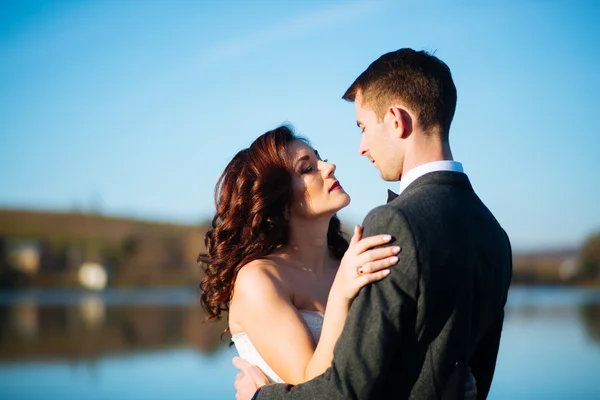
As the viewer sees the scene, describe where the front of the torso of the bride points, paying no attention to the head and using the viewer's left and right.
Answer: facing the viewer and to the right of the viewer

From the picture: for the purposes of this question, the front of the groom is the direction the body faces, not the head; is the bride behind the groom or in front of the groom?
in front

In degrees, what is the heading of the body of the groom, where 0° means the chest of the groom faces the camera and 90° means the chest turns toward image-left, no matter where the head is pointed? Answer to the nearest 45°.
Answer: approximately 135°

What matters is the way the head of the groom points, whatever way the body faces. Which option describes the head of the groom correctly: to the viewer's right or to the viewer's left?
to the viewer's left

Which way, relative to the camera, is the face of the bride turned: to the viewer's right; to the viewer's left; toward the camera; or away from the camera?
to the viewer's right

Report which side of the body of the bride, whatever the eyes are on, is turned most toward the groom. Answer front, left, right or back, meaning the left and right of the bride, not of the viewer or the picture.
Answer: front

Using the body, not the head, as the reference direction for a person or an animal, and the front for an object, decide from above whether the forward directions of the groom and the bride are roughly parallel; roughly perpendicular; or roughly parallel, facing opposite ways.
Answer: roughly parallel, facing opposite ways
